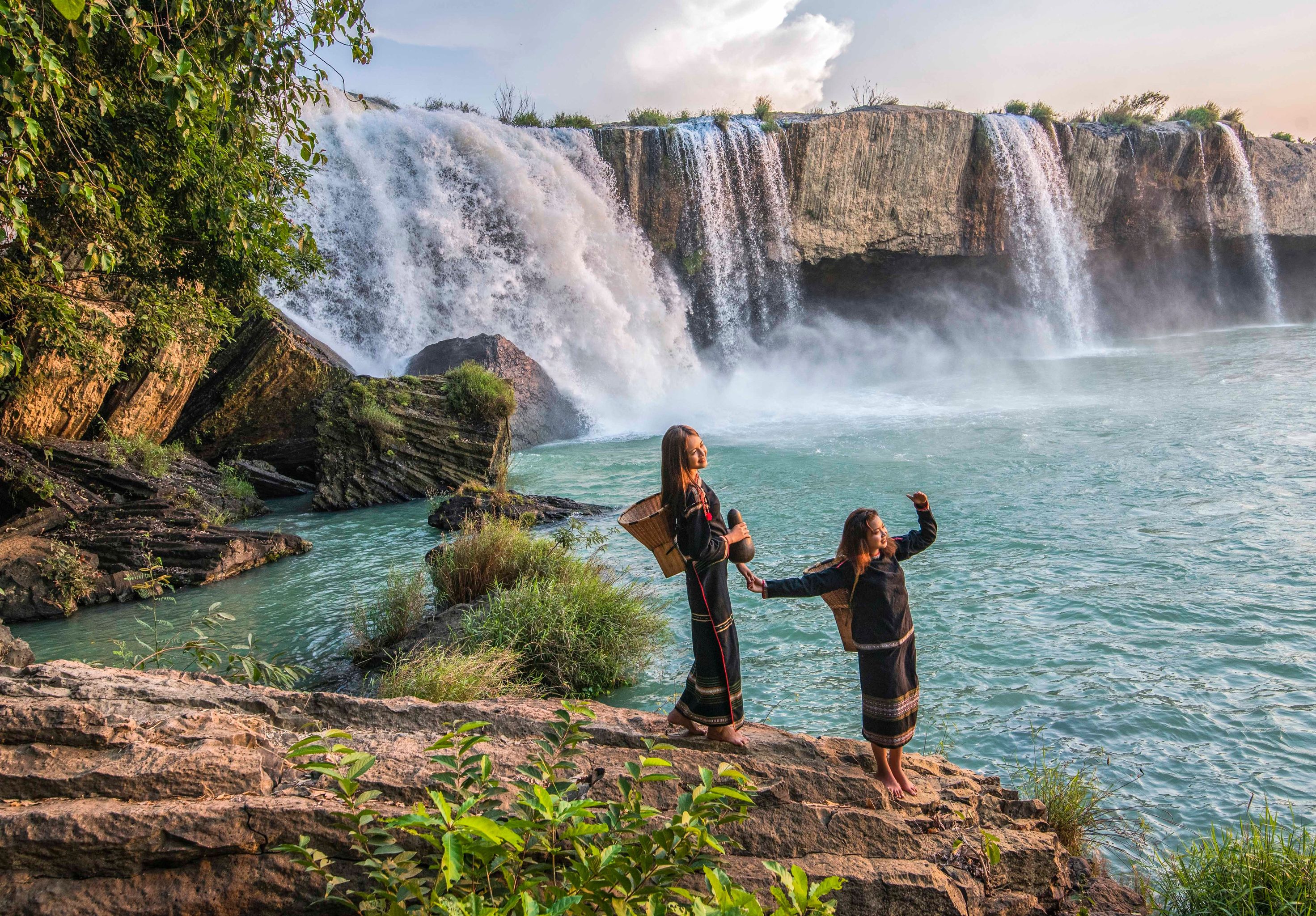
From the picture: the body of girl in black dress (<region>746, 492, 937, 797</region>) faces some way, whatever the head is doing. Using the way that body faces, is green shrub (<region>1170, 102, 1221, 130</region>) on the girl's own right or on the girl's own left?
on the girl's own left

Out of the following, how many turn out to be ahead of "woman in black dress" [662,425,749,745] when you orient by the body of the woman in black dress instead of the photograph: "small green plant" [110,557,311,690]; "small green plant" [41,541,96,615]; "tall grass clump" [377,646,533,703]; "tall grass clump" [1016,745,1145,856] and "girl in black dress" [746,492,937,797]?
2

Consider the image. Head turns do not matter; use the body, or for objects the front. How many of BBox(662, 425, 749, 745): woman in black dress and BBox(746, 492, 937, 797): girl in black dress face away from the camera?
0

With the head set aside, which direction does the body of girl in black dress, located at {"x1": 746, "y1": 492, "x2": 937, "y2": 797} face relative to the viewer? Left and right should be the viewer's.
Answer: facing the viewer and to the right of the viewer

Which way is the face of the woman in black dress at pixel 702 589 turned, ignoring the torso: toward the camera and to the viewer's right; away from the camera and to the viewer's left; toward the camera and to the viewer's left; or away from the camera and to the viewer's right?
toward the camera and to the viewer's right

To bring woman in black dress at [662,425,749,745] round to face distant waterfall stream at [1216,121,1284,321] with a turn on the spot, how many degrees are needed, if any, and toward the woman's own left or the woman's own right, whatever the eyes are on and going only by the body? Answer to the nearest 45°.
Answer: approximately 45° to the woman's own left

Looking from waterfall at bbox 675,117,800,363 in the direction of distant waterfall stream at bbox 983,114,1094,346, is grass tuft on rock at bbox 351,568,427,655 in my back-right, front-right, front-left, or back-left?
back-right

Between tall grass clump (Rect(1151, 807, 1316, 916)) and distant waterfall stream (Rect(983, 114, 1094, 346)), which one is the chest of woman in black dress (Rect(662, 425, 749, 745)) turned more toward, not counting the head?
the tall grass clump

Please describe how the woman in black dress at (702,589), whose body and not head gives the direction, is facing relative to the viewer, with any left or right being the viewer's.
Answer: facing to the right of the viewer
